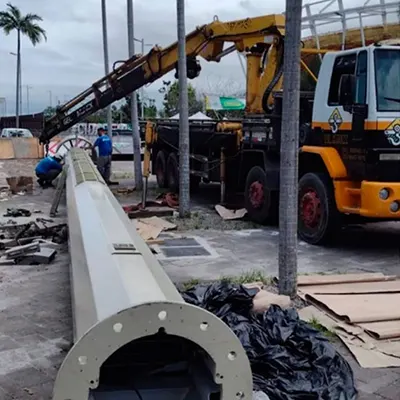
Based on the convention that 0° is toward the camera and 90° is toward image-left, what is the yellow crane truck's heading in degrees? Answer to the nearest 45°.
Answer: approximately 315°

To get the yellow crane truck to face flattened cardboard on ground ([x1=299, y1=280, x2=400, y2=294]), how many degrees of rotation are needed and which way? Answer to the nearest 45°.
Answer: approximately 45° to its right

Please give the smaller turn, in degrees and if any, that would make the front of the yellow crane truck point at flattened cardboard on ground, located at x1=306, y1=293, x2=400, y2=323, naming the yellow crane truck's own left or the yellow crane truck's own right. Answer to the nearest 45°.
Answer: approximately 45° to the yellow crane truck's own right

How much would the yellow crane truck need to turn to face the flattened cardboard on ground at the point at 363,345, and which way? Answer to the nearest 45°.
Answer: approximately 45° to its right

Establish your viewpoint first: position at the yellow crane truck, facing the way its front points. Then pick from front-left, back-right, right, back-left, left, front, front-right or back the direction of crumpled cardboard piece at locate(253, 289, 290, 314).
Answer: front-right

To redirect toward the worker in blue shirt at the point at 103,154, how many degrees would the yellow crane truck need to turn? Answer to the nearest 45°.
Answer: approximately 180°

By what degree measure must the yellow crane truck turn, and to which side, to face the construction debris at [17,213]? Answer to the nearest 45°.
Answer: approximately 180°

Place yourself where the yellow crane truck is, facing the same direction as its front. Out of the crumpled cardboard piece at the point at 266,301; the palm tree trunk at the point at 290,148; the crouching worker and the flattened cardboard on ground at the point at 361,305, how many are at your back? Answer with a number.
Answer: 1

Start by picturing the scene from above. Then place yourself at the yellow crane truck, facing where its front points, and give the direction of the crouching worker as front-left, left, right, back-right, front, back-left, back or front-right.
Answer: back

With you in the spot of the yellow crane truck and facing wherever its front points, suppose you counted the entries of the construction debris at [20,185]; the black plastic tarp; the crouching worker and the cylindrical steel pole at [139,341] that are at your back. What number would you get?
2

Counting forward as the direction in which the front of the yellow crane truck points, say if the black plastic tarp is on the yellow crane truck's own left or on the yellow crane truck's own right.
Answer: on the yellow crane truck's own right

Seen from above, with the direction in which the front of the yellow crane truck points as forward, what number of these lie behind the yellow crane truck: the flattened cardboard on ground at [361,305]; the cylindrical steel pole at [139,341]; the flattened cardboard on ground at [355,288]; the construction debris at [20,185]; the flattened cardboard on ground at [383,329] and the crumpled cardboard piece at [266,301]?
1

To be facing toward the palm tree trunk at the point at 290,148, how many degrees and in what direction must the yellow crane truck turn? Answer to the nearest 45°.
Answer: approximately 45° to its right

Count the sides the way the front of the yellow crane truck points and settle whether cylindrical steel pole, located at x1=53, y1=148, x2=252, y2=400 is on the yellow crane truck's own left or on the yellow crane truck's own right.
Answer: on the yellow crane truck's own right

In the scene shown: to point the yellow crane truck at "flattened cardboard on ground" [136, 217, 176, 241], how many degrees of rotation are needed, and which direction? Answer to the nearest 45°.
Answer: approximately 135° to its right
